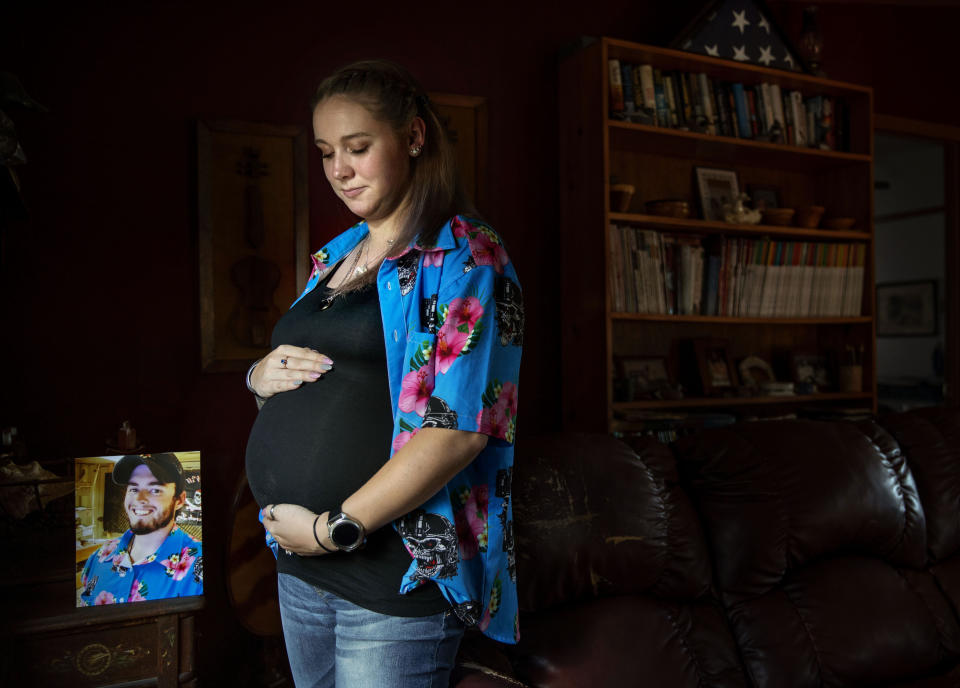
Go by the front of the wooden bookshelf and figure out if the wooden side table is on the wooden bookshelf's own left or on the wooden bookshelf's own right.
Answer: on the wooden bookshelf's own right

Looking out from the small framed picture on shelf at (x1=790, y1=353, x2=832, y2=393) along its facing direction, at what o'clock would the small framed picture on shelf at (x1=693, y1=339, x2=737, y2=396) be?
the small framed picture on shelf at (x1=693, y1=339, x2=737, y2=396) is roughly at 3 o'clock from the small framed picture on shelf at (x1=790, y1=353, x2=832, y2=393).

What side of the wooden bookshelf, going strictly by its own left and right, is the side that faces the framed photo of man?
right

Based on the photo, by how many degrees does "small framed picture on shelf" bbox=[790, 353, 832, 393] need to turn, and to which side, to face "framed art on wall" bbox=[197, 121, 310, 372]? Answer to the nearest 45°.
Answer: approximately 90° to its right

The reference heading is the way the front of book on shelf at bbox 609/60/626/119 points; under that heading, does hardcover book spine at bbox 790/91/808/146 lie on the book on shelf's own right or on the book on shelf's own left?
on the book on shelf's own left
